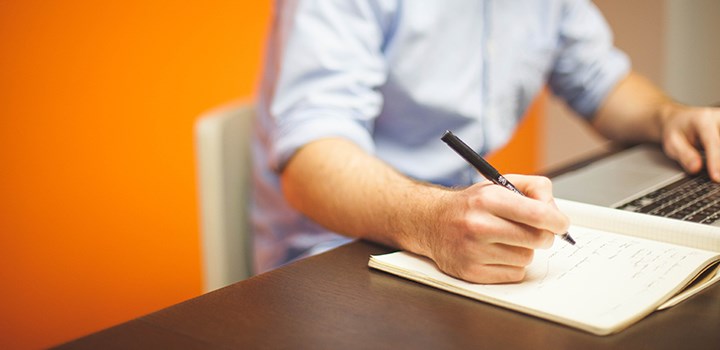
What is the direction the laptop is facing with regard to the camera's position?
facing away from the viewer and to the left of the viewer

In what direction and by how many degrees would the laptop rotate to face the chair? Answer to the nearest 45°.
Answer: approximately 45° to its left

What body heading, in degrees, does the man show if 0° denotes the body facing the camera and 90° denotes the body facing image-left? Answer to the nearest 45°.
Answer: approximately 315°

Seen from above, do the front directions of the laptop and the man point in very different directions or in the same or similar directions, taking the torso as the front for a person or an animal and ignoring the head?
very different directions
